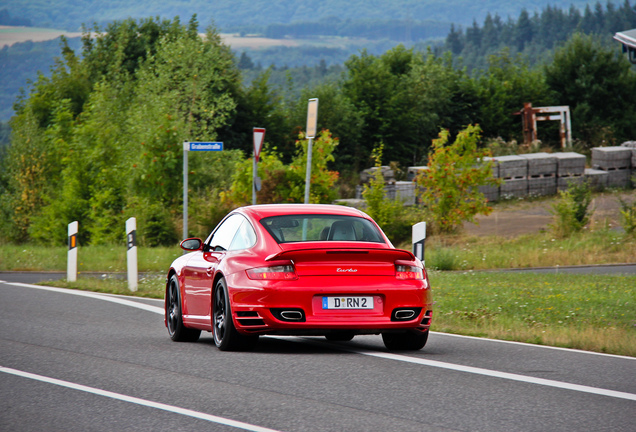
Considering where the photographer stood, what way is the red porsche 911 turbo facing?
facing away from the viewer and to the left of the viewer

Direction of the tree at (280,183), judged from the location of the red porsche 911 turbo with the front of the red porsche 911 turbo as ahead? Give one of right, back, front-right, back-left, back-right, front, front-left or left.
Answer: front-right

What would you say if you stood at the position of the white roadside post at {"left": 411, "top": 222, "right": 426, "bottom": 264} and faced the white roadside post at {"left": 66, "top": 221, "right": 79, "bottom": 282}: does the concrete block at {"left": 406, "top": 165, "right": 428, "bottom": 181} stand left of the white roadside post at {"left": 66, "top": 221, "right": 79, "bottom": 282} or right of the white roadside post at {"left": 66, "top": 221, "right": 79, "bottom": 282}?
right

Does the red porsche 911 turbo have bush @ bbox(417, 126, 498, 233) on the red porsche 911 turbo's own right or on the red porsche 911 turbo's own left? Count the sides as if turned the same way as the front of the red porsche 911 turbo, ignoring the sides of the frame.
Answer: on the red porsche 911 turbo's own right

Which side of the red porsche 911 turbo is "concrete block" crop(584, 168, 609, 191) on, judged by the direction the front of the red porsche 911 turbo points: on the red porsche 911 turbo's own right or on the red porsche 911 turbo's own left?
on the red porsche 911 turbo's own right

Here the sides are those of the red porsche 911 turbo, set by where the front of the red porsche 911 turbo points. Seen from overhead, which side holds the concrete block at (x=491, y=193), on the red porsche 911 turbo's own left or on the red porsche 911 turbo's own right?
on the red porsche 911 turbo's own right

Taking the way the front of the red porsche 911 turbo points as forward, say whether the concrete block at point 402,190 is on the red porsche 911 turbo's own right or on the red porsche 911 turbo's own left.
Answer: on the red porsche 911 turbo's own right
